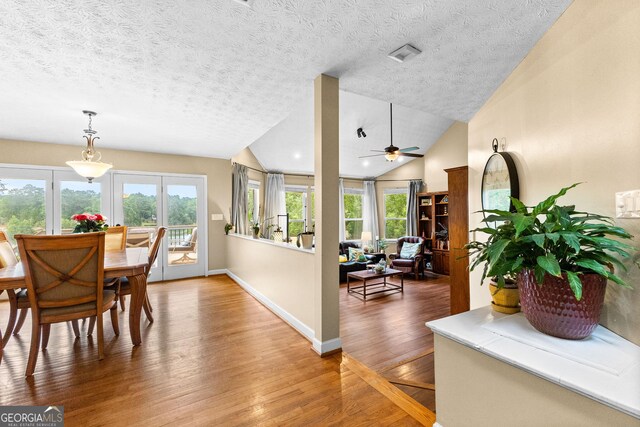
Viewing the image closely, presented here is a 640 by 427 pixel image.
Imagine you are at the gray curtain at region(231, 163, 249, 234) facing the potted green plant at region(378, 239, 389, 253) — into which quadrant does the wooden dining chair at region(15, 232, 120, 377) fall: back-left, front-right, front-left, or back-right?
back-right

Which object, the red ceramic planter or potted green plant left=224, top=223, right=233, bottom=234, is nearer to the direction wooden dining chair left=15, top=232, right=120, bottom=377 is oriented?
the potted green plant

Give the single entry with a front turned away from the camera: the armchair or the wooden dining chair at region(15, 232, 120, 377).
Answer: the wooden dining chair

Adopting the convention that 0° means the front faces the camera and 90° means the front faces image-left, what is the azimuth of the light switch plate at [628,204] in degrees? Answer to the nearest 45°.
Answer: approximately 45°

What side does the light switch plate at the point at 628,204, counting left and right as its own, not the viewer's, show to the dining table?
front

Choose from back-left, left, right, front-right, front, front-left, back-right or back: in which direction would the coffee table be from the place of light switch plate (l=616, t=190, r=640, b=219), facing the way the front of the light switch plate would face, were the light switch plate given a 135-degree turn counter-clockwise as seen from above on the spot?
back-left

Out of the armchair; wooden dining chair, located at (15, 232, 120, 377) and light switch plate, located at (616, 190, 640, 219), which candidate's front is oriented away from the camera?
the wooden dining chair

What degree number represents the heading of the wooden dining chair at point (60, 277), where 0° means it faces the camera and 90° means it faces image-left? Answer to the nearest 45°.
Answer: approximately 180°

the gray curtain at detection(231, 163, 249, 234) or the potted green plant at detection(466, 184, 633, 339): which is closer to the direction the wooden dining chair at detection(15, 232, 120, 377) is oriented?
the gray curtain

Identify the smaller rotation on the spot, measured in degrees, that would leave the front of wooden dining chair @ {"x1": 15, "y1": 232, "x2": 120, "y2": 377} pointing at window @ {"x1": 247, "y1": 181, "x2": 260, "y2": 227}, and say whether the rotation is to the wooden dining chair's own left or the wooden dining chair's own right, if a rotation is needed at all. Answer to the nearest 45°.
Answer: approximately 45° to the wooden dining chair's own right

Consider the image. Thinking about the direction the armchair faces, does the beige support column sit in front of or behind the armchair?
in front

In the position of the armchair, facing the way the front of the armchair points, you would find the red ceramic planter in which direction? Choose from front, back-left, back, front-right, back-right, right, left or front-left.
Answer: front-left

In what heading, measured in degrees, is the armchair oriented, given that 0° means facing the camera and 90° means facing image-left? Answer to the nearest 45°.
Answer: approximately 45°

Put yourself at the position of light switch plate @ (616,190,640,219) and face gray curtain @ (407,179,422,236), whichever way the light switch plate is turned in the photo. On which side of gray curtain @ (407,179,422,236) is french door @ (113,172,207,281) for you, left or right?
left

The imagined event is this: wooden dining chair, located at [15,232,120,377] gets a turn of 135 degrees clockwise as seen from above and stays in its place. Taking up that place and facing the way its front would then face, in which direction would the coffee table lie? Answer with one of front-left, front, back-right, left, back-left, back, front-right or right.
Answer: front-left
